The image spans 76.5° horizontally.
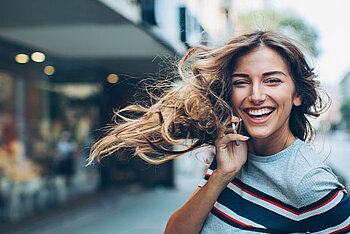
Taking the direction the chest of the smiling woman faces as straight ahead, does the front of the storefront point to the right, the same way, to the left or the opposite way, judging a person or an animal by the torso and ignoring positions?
to the left

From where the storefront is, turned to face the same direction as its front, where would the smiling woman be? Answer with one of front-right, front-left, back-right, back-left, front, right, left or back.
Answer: front-right

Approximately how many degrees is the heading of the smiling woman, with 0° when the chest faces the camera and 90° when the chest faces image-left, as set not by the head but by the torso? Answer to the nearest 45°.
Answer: approximately 0°

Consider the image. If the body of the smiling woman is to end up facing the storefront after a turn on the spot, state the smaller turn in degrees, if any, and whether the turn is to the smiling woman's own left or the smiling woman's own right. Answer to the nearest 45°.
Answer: approximately 135° to the smiling woman's own right

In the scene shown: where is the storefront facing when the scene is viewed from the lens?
facing the viewer and to the right of the viewer

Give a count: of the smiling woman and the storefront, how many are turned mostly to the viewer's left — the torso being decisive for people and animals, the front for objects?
0
